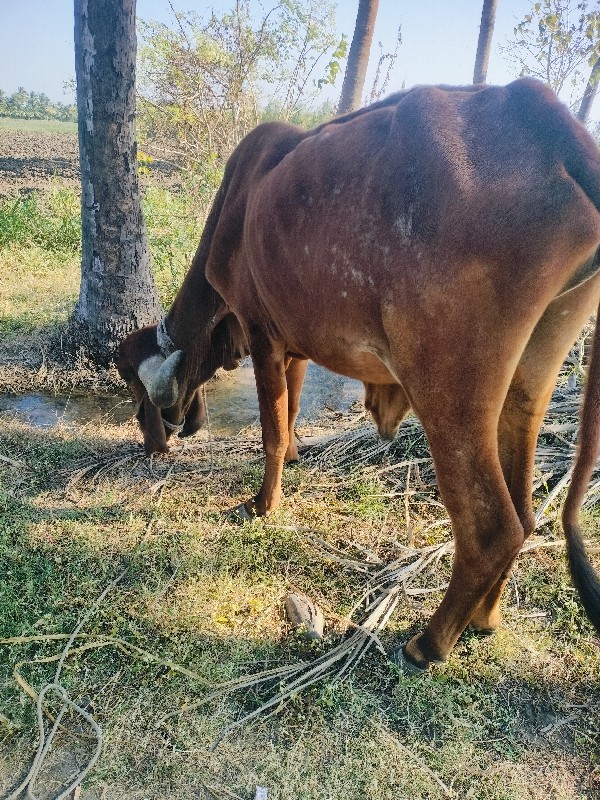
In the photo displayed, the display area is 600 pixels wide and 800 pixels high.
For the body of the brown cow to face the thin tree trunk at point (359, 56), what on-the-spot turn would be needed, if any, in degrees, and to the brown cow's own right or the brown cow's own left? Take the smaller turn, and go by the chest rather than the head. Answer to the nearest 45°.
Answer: approximately 45° to the brown cow's own right

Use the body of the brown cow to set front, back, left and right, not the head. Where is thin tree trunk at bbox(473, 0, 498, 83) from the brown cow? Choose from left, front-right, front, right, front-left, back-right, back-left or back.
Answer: front-right

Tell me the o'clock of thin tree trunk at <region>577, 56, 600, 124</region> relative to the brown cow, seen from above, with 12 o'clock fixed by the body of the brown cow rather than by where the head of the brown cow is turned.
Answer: The thin tree trunk is roughly at 2 o'clock from the brown cow.

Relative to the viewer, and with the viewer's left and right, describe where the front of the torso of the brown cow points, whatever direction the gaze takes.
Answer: facing away from the viewer and to the left of the viewer

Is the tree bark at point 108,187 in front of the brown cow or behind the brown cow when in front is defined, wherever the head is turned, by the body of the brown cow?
in front
